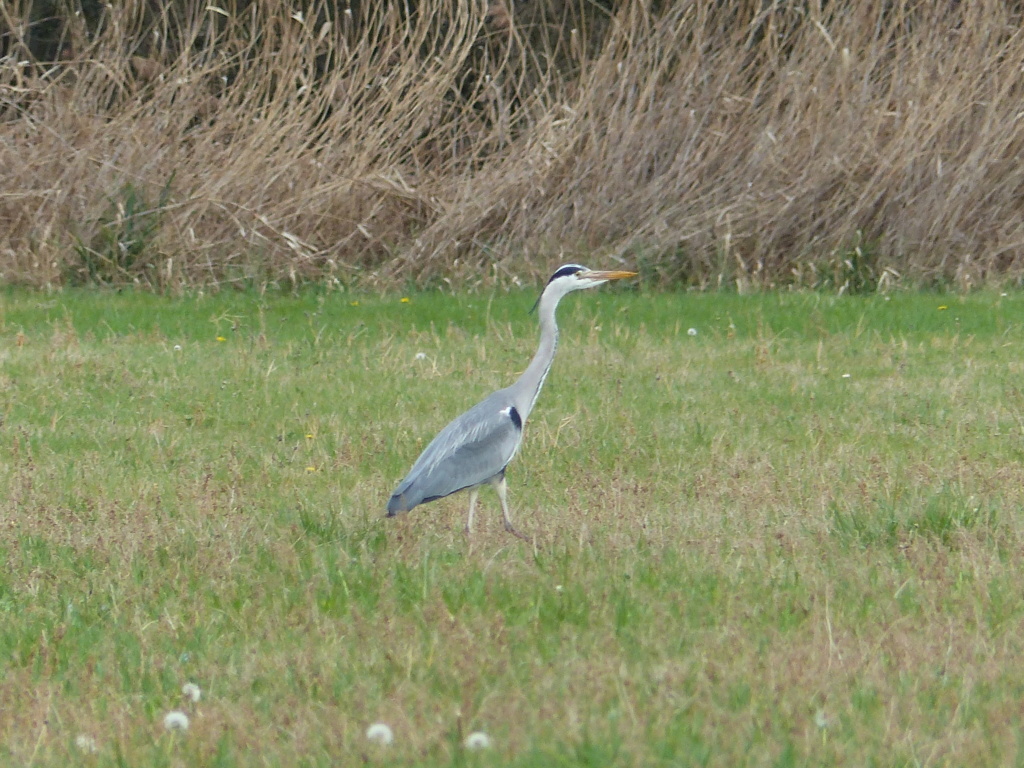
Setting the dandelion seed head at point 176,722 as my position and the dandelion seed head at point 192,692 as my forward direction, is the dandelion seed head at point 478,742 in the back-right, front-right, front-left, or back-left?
back-right

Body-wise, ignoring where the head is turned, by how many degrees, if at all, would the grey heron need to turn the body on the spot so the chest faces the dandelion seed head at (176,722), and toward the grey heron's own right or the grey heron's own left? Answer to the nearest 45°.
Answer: approximately 90° to the grey heron's own right

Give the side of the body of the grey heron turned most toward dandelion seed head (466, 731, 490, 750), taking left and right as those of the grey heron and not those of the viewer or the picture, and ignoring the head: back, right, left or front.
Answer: right

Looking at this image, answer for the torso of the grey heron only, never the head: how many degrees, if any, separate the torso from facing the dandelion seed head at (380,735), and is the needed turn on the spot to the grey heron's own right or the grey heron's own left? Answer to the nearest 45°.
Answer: approximately 90° to the grey heron's own right

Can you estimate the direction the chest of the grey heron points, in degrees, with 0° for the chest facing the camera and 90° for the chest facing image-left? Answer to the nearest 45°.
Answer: approximately 270°
